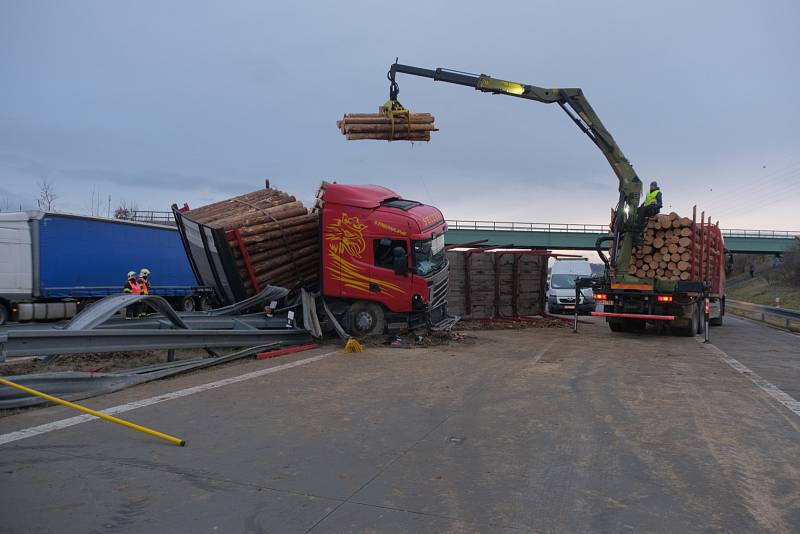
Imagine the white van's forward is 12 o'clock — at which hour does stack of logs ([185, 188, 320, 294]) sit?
The stack of logs is roughly at 1 o'clock from the white van.

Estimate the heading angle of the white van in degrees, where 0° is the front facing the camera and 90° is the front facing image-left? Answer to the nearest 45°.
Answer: approximately 0°

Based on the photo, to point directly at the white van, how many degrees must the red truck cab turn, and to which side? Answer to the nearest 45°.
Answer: approximately 90° to its left

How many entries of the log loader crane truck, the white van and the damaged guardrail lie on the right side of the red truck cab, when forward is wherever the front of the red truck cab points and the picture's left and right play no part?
1

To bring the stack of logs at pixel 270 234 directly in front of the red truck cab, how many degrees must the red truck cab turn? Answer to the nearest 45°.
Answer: approximately 135° to its right

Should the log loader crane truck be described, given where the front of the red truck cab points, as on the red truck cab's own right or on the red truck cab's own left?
on the red truck cab's own left

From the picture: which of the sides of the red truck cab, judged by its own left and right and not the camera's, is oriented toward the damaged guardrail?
right

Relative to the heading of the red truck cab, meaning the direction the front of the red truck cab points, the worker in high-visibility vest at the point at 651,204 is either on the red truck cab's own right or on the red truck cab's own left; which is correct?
on the red truck cab's own left

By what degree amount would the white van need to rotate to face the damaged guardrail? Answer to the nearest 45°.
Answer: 0° — it already faces it

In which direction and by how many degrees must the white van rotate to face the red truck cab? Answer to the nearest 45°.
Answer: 0° — it already faces it
